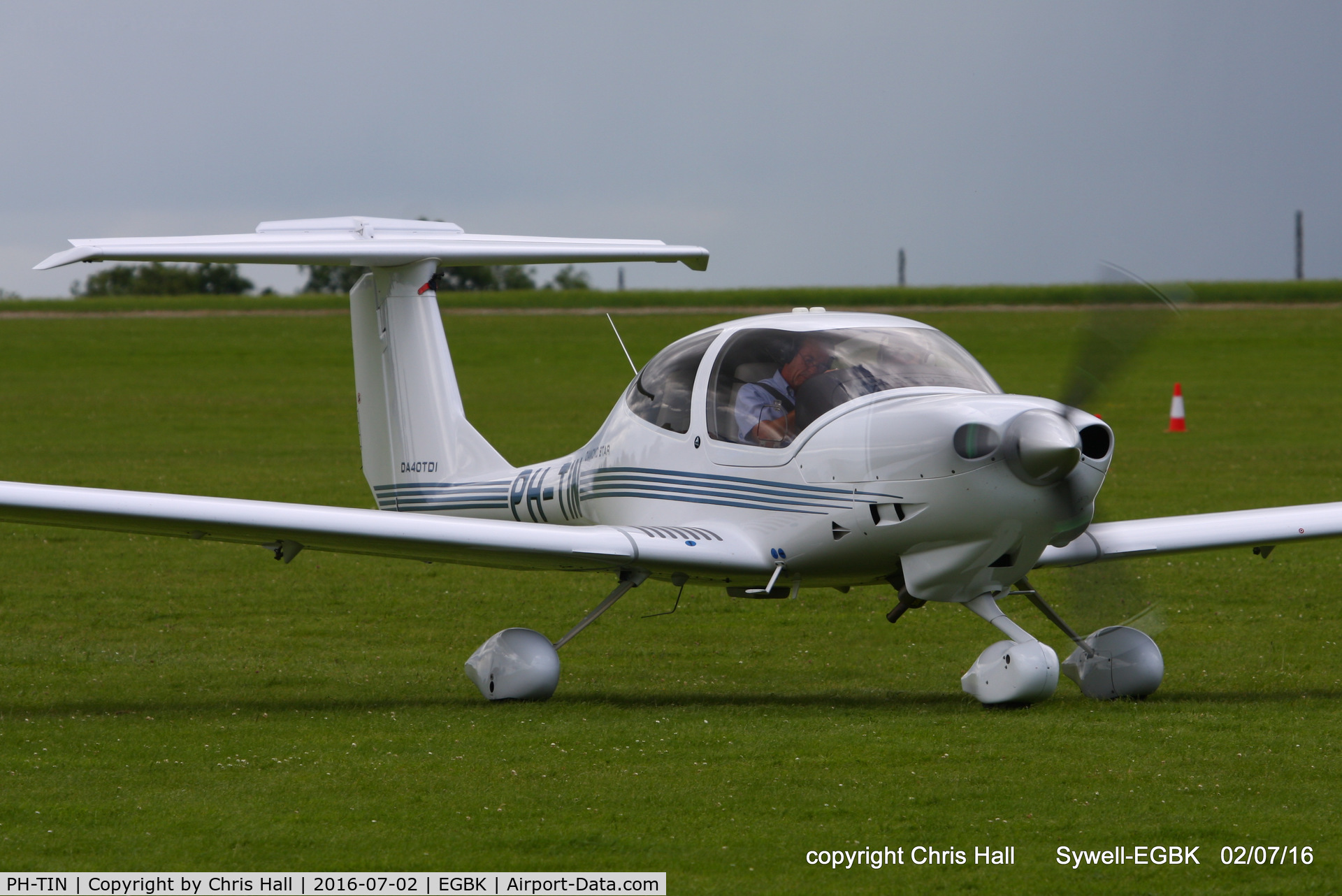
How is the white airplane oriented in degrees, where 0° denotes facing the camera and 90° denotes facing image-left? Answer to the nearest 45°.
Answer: approximately 315°

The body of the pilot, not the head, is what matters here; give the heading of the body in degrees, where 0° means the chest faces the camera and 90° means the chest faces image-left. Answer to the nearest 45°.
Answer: approximately 315°

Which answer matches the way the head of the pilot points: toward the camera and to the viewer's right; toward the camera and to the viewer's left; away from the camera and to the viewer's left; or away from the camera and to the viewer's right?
toward the camera and to the viewer's right

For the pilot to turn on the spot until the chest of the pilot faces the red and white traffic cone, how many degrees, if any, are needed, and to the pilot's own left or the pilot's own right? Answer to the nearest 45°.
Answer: approximately 135° to the pilot's own left

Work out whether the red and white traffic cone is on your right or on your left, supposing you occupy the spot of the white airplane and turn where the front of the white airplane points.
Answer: on your left
